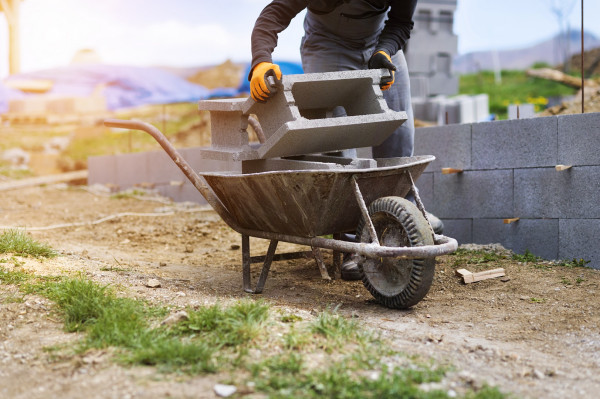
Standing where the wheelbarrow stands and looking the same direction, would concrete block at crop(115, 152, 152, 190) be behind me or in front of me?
behind

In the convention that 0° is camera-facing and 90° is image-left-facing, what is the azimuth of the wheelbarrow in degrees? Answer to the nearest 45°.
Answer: approximately 315°

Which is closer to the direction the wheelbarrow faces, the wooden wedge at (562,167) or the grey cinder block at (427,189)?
the wooden wedge

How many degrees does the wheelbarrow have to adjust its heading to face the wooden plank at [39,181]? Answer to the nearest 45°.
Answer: approximately 180°

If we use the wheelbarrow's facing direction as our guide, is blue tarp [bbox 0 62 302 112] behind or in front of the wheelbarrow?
behind

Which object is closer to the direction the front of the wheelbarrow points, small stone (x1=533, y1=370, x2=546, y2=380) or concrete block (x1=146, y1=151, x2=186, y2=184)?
the small stone
